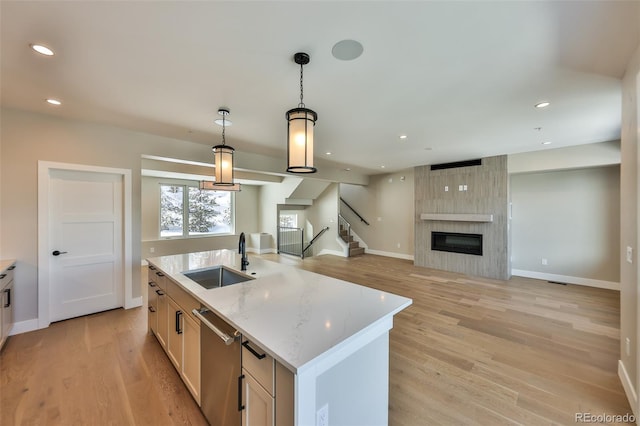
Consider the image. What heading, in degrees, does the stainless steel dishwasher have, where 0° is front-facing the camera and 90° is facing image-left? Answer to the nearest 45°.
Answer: approximately 45°

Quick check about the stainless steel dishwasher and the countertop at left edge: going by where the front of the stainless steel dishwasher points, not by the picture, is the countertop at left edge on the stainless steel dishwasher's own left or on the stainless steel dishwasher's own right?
on the stainless steel dishwasher's own right

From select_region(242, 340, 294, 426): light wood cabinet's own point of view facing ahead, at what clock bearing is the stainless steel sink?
The stainless steel sink is roughly at 4 o'clock from the light wood cabinet.

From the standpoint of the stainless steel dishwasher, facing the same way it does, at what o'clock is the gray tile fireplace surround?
The gray tile fireplace surround is roughly at 7 o'clock from the stainless steel dishwasher.

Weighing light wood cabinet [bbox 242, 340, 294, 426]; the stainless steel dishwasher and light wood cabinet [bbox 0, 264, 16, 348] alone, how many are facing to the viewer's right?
1

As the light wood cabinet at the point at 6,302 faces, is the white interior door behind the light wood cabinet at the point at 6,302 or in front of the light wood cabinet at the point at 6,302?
in front

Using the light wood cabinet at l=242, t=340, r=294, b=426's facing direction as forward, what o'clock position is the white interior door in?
The white interior door is roughly at 3 o'clock from the light wood cabinet.

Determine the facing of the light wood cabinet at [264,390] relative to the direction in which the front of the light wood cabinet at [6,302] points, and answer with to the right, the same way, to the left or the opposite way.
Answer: the opposite way

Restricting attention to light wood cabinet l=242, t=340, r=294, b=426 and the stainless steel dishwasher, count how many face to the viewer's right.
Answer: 0

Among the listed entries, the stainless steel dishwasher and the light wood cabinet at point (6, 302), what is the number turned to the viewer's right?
1

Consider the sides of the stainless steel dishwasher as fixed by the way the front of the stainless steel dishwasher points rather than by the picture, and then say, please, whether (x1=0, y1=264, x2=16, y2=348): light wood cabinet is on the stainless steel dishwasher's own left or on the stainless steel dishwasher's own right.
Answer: on the stainless steel dishwasher's own right

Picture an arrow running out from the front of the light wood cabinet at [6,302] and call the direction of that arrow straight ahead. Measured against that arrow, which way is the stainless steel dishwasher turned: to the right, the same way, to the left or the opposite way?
the opposite way

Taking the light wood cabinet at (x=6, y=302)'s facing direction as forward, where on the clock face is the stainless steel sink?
The stainless steel sink is roughly at 2 o'clock from the light wood cabinet.

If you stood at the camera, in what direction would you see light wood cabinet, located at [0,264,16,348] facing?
facing to the right of the viewer
